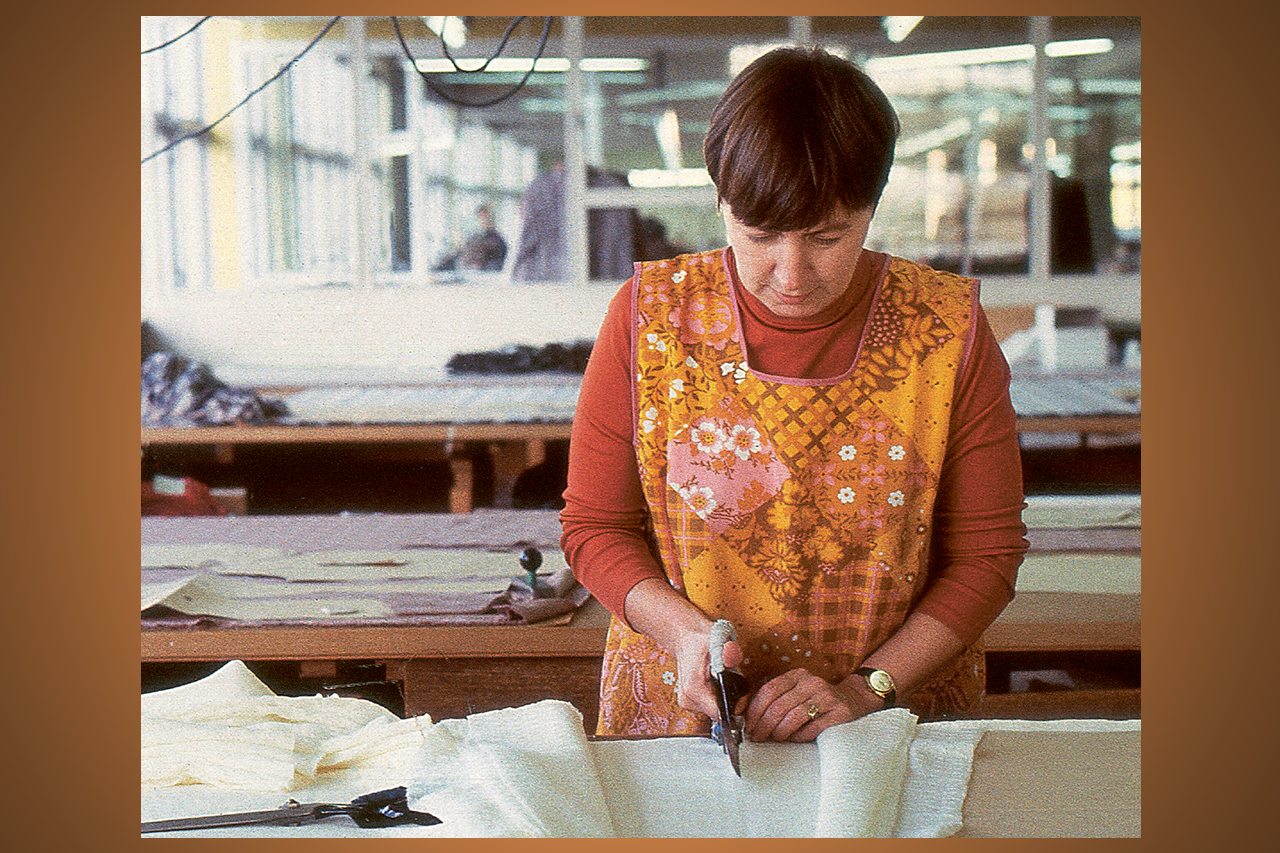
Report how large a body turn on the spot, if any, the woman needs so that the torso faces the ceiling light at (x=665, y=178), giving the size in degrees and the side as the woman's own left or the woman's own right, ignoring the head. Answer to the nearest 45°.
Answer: approximately 180°

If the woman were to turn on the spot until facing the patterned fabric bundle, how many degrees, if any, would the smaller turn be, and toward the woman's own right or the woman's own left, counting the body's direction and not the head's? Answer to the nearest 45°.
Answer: approximately 135° to the woman's own right

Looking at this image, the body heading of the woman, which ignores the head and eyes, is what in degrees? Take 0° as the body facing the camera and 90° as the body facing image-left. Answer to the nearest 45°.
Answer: approximately 0°

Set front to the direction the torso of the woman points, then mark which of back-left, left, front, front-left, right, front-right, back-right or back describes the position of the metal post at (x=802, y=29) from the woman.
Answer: back

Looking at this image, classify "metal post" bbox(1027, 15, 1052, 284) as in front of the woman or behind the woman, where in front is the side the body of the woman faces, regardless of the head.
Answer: behind

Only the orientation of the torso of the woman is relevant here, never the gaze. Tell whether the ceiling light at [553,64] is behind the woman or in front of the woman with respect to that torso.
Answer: behind
